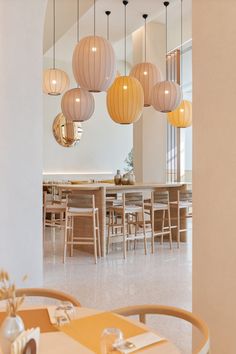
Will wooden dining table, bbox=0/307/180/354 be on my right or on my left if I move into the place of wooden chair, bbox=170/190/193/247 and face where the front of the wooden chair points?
on my left

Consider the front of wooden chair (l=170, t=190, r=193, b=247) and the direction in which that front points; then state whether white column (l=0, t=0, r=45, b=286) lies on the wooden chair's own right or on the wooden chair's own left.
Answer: on the wooden chair's own left

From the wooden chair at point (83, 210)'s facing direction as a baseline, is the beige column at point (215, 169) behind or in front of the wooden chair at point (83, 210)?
behind

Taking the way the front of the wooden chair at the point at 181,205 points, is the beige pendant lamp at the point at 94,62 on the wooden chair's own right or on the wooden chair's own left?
on the wooden chair's own left

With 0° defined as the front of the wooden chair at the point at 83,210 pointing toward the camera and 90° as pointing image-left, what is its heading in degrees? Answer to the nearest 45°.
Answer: approximately 180°

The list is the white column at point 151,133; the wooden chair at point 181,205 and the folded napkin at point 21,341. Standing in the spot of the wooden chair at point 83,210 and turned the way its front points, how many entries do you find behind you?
1

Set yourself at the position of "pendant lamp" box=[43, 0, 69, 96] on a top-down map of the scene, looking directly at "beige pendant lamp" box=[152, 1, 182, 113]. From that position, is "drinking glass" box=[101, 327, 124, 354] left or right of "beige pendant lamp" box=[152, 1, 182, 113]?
right

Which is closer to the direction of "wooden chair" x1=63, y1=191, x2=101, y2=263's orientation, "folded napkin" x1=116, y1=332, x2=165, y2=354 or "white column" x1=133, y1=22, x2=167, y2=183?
the white column

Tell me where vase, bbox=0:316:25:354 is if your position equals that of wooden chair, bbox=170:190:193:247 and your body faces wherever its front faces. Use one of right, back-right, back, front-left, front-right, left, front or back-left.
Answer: back-left

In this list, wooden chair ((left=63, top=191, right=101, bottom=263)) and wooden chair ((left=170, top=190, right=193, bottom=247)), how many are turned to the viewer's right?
0

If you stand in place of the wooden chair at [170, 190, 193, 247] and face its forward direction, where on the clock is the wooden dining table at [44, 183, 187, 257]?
The wooden dining table is roughly at 9 o'clock from the wooden chair.

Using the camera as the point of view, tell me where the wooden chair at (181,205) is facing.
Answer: facing away from the viewer and to the left of the viewer

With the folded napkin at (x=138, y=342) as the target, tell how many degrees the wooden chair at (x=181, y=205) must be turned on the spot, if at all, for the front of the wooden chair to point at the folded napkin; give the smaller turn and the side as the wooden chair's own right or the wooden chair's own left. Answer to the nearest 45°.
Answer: approximately 135° to the wooden chair's own left
